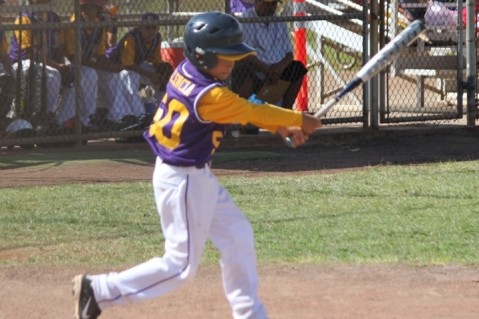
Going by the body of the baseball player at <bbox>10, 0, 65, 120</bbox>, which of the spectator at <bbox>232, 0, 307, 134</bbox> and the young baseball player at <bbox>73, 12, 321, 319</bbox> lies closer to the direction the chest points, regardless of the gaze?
the young baseball player

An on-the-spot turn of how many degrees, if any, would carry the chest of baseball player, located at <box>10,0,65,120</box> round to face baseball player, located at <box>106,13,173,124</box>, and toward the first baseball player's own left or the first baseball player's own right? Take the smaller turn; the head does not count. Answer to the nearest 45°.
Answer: approximately 90° to the first baseball player's own left

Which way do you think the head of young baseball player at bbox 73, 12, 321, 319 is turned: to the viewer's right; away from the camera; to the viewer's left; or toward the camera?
to the viewer's right

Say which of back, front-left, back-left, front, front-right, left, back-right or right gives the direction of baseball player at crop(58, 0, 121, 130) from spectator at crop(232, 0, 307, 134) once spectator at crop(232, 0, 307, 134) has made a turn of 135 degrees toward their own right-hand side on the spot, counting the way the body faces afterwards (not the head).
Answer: front-left

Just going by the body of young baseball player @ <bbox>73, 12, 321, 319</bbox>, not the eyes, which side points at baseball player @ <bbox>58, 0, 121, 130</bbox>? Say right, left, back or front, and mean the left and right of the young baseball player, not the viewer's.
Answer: left

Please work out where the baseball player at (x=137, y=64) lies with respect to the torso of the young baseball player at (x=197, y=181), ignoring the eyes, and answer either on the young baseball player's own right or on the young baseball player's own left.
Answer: on the young baseball player's own left

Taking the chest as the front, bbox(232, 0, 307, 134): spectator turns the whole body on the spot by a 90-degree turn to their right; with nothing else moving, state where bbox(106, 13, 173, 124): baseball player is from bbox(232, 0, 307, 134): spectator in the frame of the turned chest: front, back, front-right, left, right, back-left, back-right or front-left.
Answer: front

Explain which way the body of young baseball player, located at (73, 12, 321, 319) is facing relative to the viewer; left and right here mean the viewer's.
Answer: facing to the right of the viewer

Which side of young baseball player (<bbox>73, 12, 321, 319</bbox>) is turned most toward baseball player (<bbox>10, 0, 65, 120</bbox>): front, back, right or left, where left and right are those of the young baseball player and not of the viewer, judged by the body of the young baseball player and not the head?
left

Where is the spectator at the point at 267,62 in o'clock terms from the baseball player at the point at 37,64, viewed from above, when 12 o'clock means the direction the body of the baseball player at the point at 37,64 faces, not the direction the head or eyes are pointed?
the spectator at the point at 267,62 is roughly at 9 o'clock from the baseball player at the point at 37,64.

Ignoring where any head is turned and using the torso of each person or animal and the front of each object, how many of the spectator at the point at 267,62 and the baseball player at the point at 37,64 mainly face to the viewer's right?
0

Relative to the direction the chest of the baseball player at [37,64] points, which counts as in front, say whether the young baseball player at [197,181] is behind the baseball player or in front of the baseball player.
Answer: in front
